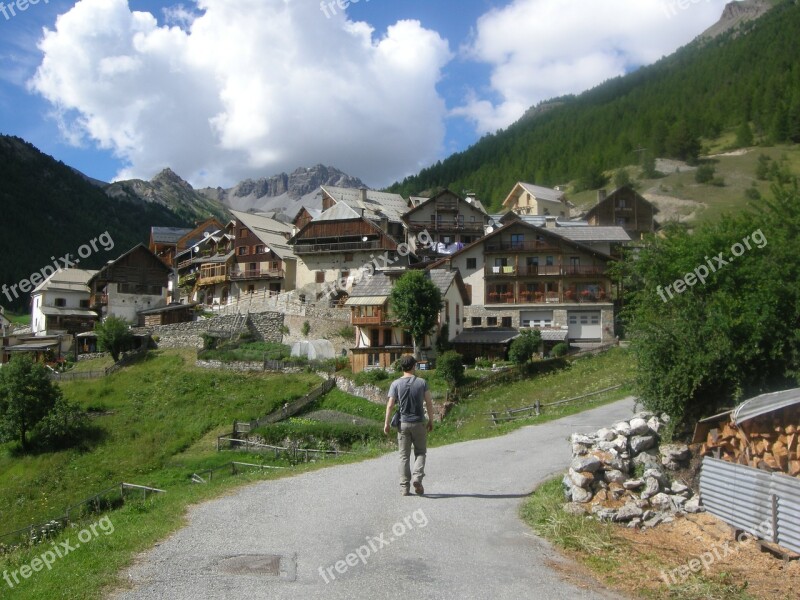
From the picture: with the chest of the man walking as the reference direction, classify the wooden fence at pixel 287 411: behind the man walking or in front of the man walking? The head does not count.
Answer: in front

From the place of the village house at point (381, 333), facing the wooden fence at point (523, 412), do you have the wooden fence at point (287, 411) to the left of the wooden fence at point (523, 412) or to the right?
right

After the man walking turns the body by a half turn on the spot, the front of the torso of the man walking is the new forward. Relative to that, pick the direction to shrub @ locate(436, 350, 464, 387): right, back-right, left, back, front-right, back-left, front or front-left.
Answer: back

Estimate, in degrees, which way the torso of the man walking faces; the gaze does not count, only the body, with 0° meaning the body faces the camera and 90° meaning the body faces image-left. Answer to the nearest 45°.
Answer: approximately 180°

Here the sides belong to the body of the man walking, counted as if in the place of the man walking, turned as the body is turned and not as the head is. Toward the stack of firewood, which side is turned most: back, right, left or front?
right

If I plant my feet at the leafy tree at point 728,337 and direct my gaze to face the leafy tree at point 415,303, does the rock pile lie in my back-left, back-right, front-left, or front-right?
back-left

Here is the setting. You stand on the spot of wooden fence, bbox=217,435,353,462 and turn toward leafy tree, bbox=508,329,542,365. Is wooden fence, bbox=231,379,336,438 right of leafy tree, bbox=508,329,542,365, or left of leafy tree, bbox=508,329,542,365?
left

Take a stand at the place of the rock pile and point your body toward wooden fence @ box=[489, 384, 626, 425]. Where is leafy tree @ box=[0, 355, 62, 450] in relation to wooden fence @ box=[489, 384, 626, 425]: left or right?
left

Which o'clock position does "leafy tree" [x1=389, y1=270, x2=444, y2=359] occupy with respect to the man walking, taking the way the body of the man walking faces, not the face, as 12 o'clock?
The leafy tree is roughly at 12 o'clock from the man walking.

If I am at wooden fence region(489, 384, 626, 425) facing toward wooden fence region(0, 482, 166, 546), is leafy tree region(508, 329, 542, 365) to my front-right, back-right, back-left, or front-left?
back-right

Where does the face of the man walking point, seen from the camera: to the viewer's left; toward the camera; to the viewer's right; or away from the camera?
away from the camera

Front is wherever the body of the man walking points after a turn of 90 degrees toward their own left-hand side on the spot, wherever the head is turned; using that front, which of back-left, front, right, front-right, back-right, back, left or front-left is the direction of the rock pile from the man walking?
back

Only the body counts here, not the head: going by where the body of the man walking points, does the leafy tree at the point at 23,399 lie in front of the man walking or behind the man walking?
in front
